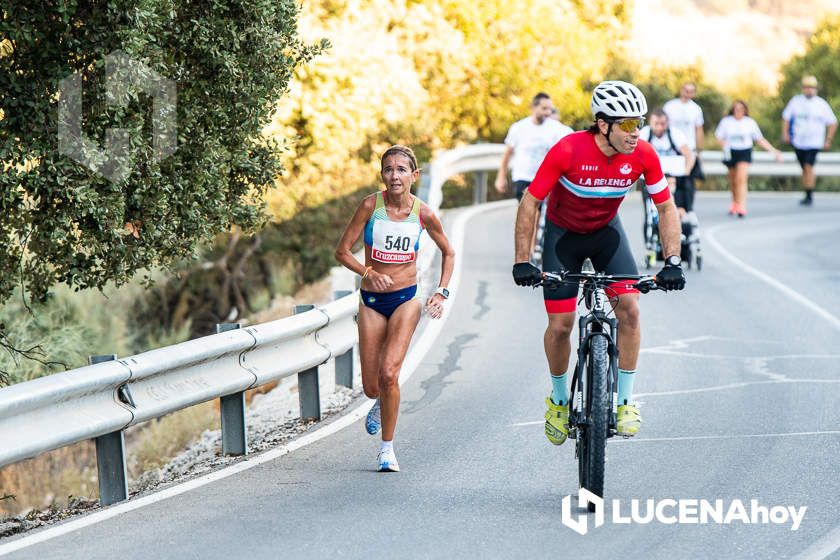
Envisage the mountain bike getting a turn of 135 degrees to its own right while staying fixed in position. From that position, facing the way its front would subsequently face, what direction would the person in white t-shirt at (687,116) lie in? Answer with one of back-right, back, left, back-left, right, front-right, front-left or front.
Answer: front-right

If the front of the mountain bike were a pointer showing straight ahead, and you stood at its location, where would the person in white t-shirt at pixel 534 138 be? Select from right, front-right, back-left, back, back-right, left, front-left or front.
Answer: back

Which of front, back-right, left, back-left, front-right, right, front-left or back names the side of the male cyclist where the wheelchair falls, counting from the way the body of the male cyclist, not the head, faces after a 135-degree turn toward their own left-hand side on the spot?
front-left

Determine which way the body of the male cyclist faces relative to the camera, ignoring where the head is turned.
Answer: toward the camera

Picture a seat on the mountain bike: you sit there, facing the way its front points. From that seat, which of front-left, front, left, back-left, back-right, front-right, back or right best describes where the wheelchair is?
back

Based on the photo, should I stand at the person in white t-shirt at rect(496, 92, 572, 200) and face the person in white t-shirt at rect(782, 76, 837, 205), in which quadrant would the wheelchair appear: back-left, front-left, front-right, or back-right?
front-right

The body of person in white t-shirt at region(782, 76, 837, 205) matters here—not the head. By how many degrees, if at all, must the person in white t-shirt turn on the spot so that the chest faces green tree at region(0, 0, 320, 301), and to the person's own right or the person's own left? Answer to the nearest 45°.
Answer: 0° — they already face it

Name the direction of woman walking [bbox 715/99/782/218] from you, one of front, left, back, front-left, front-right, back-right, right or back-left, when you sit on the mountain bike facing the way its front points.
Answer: back

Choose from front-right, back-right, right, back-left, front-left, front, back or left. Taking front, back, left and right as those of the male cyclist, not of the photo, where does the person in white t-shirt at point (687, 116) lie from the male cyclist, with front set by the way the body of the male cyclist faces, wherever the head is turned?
back

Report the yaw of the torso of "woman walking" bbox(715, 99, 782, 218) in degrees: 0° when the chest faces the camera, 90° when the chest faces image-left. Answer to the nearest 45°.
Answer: approximately 0°

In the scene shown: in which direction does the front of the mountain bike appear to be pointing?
toward the camera

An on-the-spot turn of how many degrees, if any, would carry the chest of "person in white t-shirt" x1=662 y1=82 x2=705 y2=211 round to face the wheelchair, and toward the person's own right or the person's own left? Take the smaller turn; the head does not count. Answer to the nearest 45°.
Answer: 0° — they already face it
